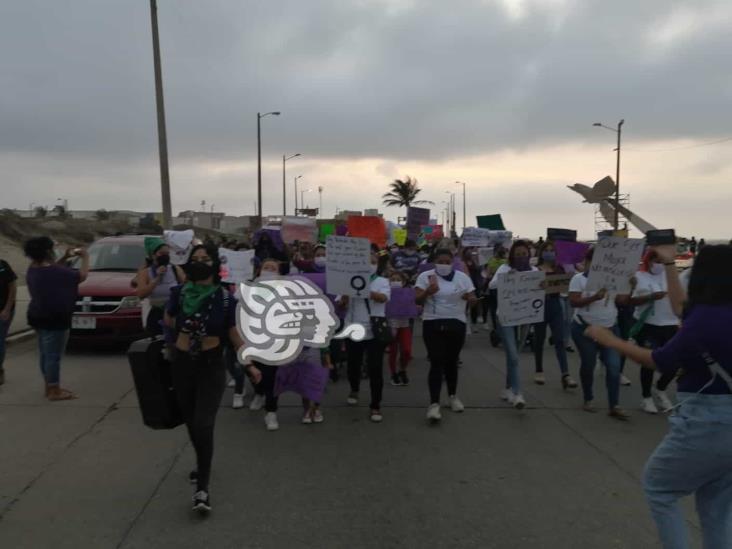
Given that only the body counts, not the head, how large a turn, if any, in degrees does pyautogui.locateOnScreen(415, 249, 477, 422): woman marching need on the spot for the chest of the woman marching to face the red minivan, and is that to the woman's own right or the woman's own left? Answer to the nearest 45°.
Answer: approximately 135° to the woman's own right

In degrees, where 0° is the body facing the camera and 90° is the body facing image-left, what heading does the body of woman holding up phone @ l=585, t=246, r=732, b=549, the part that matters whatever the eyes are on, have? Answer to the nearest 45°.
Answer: approximately 135°

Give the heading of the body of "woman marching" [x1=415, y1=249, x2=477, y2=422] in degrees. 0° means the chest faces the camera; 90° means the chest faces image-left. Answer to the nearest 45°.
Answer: approximately 0°

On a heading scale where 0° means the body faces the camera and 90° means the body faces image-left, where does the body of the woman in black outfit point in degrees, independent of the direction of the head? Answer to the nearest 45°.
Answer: approximately 0°

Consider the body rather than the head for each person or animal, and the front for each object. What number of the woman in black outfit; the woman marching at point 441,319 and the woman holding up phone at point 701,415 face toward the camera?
2

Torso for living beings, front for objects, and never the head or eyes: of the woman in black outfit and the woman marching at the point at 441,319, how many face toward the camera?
2

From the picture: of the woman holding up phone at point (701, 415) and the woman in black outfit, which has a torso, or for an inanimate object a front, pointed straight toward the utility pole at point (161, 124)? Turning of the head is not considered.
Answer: the woman holding up phone

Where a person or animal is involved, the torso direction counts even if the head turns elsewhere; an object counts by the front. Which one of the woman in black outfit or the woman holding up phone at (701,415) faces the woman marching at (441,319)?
the woman holding up phone at (701,415)

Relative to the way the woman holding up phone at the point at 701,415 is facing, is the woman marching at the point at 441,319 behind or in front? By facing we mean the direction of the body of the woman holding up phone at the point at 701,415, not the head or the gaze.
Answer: in front

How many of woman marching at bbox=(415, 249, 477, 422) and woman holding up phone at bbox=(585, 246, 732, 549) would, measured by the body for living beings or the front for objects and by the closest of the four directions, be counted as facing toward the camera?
1

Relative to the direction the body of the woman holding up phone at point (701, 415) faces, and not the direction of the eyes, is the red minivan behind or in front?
in front

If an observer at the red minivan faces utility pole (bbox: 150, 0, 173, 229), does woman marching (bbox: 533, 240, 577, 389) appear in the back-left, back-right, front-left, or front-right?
back-right

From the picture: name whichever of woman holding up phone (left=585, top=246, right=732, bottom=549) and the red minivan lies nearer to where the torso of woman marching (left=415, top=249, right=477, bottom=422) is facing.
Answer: the woman holding up phone
